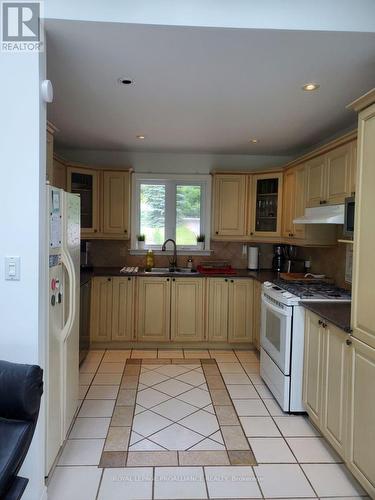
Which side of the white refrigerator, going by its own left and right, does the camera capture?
right

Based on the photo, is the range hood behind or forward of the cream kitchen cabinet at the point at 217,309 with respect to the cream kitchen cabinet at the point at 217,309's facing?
forward

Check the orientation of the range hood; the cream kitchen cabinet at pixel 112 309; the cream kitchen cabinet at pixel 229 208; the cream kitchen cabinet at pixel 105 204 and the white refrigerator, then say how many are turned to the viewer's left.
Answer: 1

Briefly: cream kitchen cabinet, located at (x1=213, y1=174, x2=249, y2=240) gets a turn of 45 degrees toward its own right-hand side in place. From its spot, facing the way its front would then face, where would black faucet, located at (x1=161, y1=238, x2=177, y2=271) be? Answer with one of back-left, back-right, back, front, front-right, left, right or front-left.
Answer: front-right

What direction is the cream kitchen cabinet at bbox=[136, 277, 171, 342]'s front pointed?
toward the camera

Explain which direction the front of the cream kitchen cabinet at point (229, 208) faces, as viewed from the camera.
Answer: facing the viewer

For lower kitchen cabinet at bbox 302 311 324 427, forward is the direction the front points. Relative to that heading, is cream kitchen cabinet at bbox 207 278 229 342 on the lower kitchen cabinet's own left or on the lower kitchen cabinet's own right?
on the lower kitchen cabinet's own right

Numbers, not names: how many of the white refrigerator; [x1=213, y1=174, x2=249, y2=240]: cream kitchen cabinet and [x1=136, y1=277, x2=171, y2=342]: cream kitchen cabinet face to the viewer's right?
1

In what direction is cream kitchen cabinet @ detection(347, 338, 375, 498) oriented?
to the viewer's left

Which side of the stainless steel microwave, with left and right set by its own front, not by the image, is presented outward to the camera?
left

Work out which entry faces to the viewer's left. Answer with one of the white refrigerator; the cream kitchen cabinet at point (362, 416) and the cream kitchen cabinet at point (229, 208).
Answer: the cream kitchen cabinet at point (362, 416)

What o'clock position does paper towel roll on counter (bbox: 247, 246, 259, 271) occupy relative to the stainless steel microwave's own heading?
The paper towel roll on counter is roughly at 2 o'clock from the stainless steel microwave.

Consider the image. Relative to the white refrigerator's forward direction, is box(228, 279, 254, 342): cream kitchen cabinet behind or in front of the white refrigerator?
in front

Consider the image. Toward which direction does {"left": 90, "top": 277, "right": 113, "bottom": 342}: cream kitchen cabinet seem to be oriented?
toward the camera

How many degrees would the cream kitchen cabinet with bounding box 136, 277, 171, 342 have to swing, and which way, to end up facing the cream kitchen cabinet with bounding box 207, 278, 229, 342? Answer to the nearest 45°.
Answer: approximately 90° to its left

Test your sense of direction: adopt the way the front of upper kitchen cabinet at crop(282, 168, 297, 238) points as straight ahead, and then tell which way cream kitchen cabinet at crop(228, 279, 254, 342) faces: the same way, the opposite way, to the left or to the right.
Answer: to the left

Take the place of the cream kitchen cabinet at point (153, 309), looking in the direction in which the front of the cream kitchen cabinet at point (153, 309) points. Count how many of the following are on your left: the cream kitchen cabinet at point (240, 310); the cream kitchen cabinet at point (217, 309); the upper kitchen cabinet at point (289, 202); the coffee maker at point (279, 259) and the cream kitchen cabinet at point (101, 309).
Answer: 4

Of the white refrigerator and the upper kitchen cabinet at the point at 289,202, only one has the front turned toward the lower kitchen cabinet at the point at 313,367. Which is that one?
the white refrigerator
